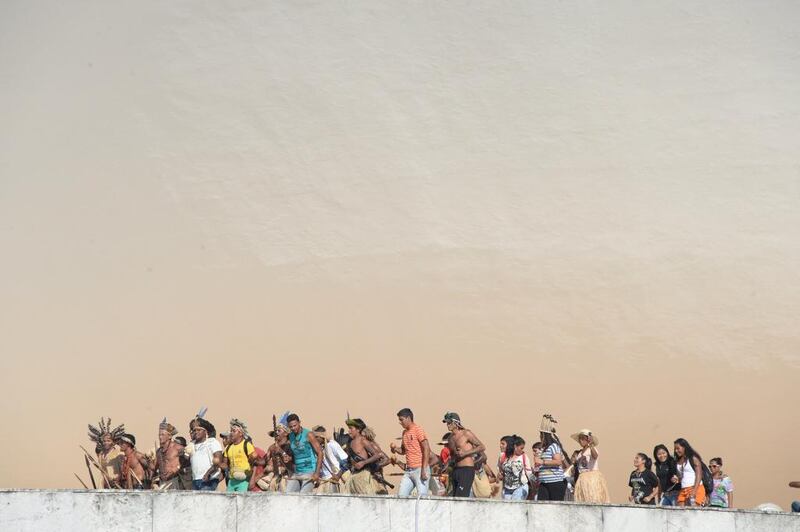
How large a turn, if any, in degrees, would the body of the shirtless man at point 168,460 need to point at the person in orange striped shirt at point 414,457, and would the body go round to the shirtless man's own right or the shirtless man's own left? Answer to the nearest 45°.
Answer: approximately 90° to the shirtless man's own left

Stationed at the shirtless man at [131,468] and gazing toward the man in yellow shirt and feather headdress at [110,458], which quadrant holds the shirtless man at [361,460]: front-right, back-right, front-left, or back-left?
back-right

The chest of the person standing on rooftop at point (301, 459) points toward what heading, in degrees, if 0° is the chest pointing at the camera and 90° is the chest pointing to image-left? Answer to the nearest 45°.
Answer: approximately 45°

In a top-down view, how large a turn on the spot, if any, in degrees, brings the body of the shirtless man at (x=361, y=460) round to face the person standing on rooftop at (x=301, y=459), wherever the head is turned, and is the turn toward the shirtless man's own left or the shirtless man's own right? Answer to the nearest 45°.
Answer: approximately 45° to the shirtless man's own right

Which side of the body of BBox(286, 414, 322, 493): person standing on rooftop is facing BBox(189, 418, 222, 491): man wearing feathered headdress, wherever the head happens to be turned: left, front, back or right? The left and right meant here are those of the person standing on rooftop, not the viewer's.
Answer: right

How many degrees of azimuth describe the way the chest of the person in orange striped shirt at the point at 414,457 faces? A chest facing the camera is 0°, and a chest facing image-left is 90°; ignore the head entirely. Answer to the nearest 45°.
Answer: approximately 45°
